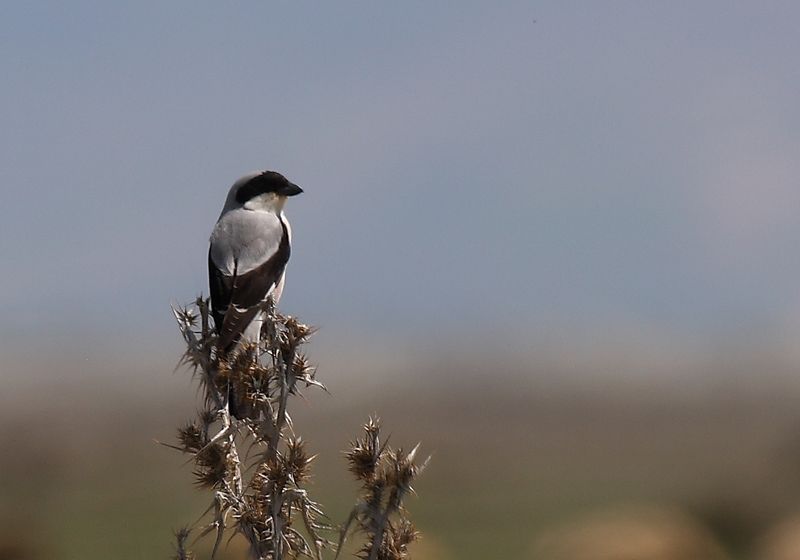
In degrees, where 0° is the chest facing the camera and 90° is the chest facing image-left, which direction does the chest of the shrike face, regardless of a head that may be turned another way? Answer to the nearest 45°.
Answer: approximately 225°

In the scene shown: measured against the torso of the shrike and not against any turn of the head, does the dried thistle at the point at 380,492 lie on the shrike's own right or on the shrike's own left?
on the shrike's own right
